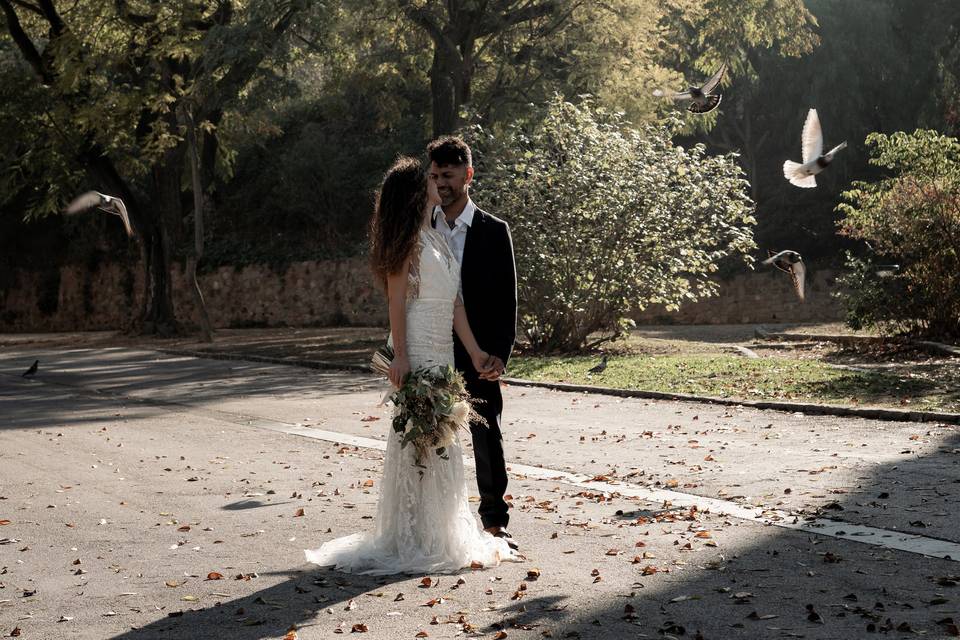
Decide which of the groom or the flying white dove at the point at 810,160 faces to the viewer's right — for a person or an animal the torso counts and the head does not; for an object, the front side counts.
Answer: the flying white dove

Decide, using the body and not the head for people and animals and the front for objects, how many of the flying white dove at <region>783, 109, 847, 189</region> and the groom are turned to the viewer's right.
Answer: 1

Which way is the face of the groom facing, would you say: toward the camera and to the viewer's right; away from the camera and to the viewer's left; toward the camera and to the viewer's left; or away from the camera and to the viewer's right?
toward the camera and to the viewer's left

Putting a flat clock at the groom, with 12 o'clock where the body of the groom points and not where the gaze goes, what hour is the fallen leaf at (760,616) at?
The fallen leaf is roughly at 9 o'clock from the groom.

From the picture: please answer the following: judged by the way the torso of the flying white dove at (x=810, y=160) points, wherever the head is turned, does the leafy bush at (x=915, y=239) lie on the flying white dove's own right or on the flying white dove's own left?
on the flying white dove's own left

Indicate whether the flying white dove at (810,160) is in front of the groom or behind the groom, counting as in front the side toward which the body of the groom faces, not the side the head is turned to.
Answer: behind

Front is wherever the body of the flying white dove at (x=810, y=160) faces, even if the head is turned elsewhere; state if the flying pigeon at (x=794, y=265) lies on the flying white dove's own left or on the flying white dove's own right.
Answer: on the flying white dove's own left

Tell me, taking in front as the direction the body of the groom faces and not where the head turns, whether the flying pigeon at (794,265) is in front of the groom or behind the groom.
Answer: behind

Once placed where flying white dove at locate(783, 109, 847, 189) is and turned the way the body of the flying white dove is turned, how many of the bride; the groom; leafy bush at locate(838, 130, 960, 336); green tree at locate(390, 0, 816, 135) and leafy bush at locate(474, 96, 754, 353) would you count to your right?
2

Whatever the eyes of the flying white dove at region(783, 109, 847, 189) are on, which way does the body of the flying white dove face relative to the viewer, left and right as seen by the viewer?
facing to the right of the viewer

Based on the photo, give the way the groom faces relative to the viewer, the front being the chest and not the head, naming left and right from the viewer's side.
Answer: facing the viewer and to the left of the viewer
